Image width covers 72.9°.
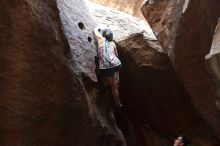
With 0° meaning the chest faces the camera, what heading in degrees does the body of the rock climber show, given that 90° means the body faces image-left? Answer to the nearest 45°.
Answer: approximately 180°
